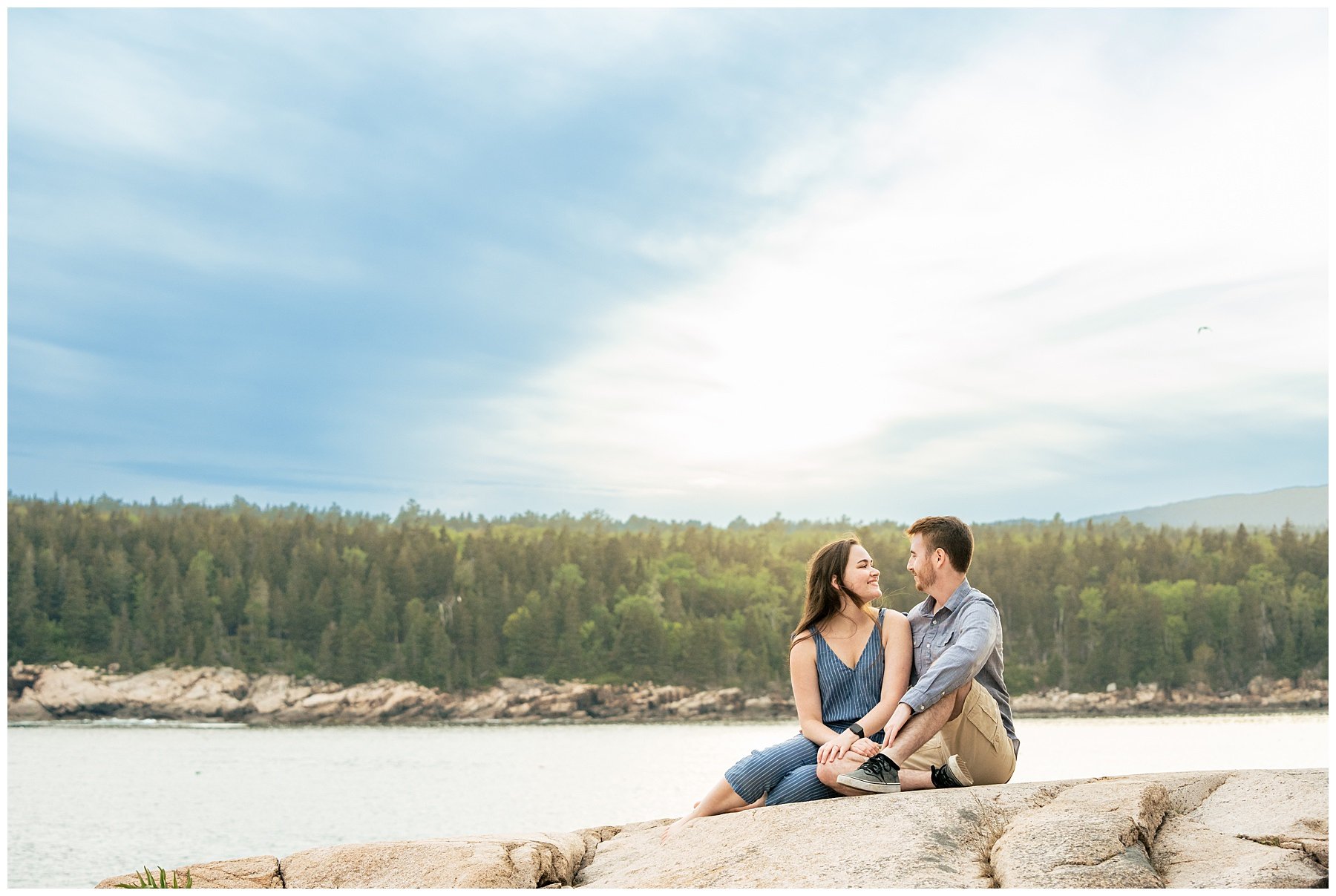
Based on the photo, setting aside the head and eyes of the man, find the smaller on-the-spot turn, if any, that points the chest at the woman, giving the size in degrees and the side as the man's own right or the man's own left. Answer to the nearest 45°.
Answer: approximately 45° to the man's own right

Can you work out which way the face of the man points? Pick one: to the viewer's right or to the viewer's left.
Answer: to the viewer's left

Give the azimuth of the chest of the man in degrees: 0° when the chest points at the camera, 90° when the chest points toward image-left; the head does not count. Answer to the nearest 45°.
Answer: approximately 45°

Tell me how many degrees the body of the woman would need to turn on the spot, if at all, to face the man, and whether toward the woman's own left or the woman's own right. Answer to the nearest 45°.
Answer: approximately 45° to the woman's own left

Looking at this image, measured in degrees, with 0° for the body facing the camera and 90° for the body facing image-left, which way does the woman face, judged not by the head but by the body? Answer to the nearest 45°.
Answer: approximately 0°
